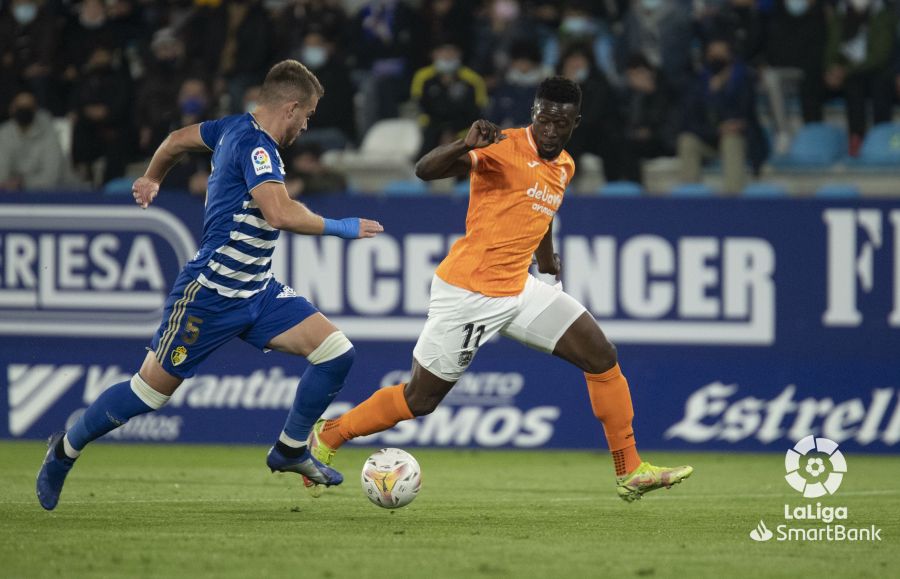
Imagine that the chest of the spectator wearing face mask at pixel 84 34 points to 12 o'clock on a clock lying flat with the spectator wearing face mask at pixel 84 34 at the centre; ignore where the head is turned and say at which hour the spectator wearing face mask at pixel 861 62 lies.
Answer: the spectator wearing face mask at pixel 861 62 is roughly at 10 o'clock from the spectator wearing face mask at pixel 84 34.

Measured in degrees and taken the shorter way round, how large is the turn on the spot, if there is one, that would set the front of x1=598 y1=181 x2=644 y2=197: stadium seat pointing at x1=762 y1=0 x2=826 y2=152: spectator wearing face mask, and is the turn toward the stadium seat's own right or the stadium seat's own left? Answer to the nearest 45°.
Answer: approximately 135° to the stadium seat's own left

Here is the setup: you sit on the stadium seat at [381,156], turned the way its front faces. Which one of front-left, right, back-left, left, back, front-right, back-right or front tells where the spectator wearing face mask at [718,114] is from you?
back-left

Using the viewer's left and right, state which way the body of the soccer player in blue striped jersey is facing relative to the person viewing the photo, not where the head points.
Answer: facing to the right of the viewer

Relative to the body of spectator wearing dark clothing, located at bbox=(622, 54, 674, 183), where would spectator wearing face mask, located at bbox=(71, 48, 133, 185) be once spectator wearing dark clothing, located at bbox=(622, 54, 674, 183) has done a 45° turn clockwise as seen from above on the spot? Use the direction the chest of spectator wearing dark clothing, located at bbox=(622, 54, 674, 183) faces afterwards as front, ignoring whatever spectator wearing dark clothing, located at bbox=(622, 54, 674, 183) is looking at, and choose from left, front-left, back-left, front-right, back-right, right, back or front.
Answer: front-right

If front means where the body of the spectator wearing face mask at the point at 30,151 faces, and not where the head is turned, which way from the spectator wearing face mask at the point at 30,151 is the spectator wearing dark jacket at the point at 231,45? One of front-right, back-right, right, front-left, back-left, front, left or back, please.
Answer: back-left

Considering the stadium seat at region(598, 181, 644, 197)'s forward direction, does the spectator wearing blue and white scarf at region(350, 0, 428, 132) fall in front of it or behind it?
behind

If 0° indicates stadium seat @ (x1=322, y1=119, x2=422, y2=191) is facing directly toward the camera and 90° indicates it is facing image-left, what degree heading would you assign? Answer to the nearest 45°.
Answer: approximately 45°

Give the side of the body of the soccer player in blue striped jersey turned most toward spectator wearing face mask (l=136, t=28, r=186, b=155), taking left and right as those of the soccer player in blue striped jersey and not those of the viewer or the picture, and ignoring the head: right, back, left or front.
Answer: left
